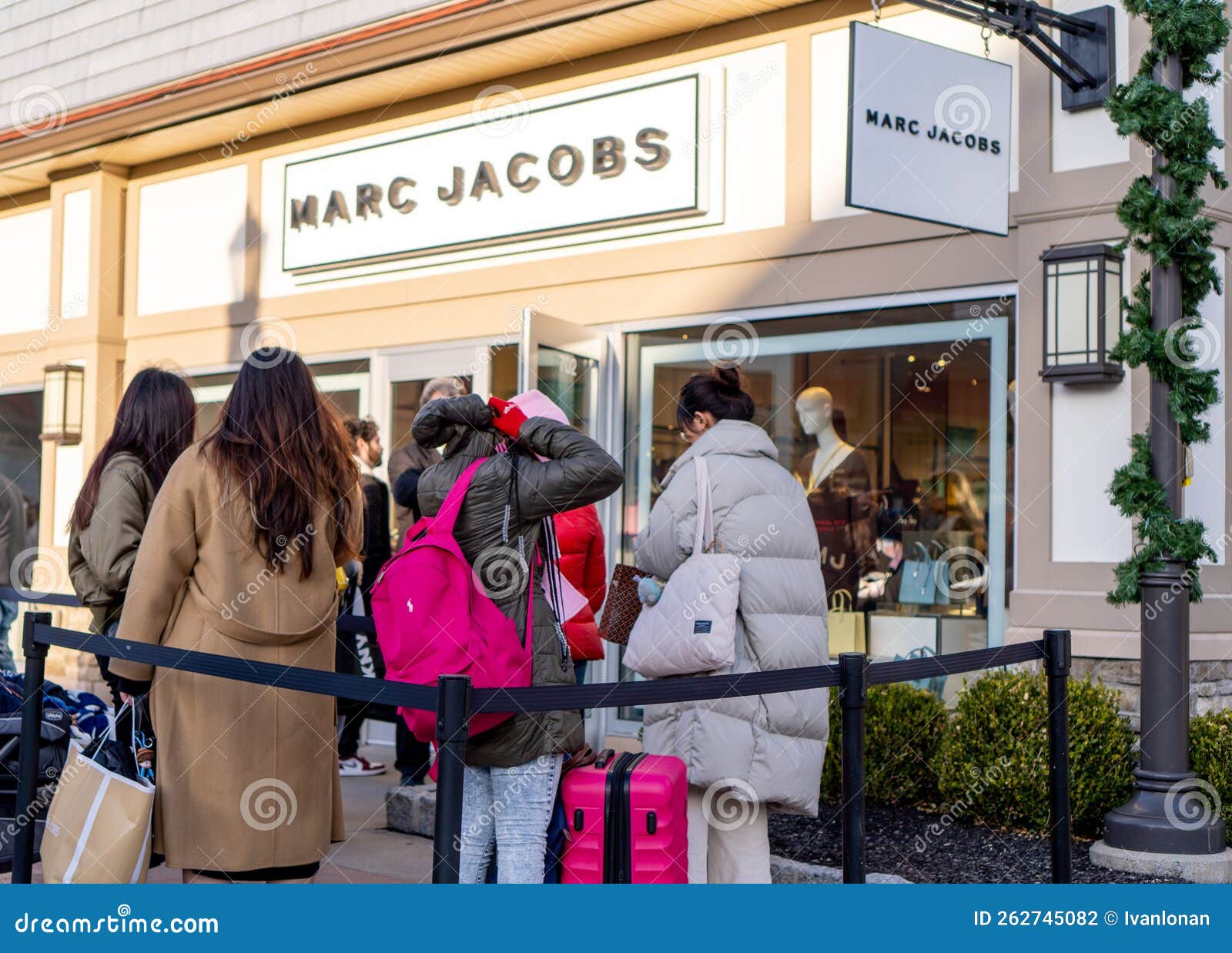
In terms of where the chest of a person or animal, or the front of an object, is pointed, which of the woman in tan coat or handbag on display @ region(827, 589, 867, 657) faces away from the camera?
the woman in tan coat

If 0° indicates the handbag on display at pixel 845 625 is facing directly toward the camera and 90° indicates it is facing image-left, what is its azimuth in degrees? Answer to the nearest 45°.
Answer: approximately 45°

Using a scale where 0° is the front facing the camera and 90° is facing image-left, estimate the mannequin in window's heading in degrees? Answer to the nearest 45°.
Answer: approximately 45°

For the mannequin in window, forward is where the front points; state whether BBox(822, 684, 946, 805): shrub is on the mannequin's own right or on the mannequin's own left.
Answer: on the mannequin's own left

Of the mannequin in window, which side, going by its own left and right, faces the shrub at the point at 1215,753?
left

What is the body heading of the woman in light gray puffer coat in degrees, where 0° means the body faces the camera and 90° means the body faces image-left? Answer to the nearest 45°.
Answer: approximately 135°

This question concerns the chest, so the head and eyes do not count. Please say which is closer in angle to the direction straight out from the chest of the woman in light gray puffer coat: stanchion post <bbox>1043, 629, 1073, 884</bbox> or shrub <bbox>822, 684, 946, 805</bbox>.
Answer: the shrub

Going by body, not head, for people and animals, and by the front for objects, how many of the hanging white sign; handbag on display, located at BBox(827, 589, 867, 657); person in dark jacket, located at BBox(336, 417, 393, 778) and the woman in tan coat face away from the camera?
1

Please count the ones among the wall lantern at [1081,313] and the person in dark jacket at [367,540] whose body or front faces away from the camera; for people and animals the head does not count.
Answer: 0

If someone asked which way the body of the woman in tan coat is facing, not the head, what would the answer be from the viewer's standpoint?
away from the camera

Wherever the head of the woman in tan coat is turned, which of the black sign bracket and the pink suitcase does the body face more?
the black sign bracket

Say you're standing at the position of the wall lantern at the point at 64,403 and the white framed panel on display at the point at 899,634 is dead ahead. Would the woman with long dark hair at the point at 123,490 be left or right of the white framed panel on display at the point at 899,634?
right

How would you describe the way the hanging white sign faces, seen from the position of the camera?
facing the viewer and to the right of the viewer
